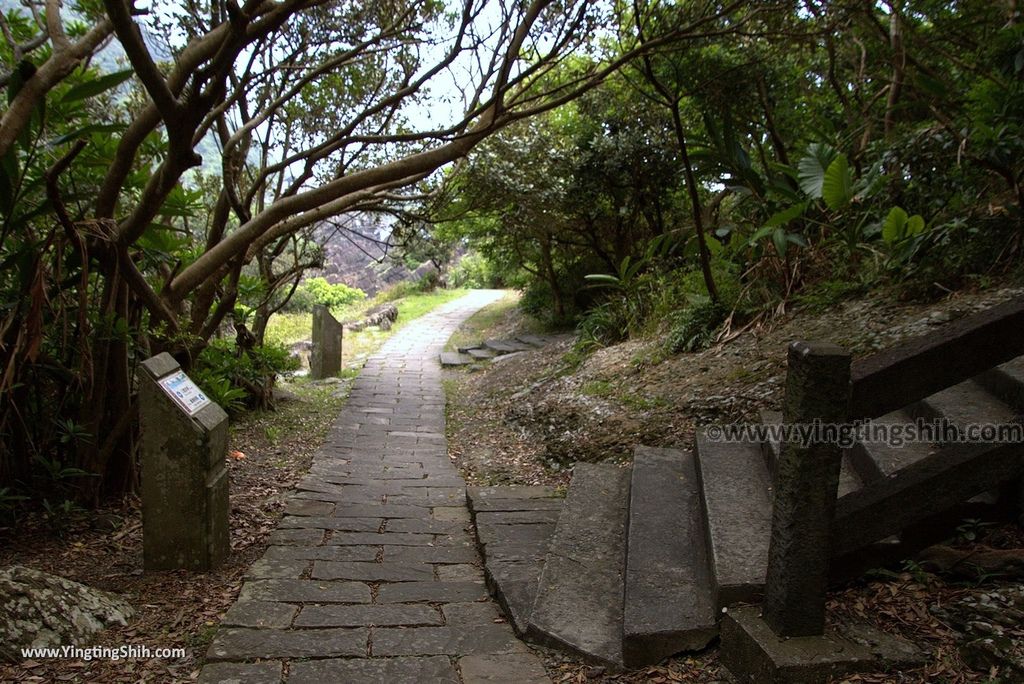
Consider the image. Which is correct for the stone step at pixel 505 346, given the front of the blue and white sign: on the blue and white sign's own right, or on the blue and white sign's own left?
on the blue and white sign's own left

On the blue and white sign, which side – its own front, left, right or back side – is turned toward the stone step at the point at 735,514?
front

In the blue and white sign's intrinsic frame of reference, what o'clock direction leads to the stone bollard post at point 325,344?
The stone bollard post is roughly at 8 o'clock from the blue and white sign.

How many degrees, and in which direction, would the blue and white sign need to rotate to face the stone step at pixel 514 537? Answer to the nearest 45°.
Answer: approximately 45° to its left

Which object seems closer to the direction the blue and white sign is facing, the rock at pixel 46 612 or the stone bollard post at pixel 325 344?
the rock

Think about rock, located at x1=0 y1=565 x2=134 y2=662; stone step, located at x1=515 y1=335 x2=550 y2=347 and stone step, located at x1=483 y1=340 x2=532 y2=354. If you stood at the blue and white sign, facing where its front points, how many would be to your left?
2

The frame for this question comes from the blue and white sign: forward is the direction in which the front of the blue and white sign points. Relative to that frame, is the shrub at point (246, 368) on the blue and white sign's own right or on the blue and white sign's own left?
on the blue and white sign's own left

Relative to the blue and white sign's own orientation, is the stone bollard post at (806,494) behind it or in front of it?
in front

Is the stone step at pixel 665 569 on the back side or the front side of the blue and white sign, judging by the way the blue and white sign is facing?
on the front side

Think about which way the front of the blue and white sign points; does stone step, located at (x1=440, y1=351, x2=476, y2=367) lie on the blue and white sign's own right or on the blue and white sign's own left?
on the blue and white sign's own left

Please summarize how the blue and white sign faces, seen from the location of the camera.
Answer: facing the viewer and to the right of the viewer

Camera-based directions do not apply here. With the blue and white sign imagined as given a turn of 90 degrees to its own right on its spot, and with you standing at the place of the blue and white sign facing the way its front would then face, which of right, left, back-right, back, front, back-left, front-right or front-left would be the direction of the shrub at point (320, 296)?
back-right

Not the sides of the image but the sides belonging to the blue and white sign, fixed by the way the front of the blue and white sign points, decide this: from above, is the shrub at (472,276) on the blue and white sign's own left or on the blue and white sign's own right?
on the blue and white sign's own left

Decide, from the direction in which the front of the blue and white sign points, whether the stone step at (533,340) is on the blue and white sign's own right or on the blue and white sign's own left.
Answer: on the blue and white sign's own left
